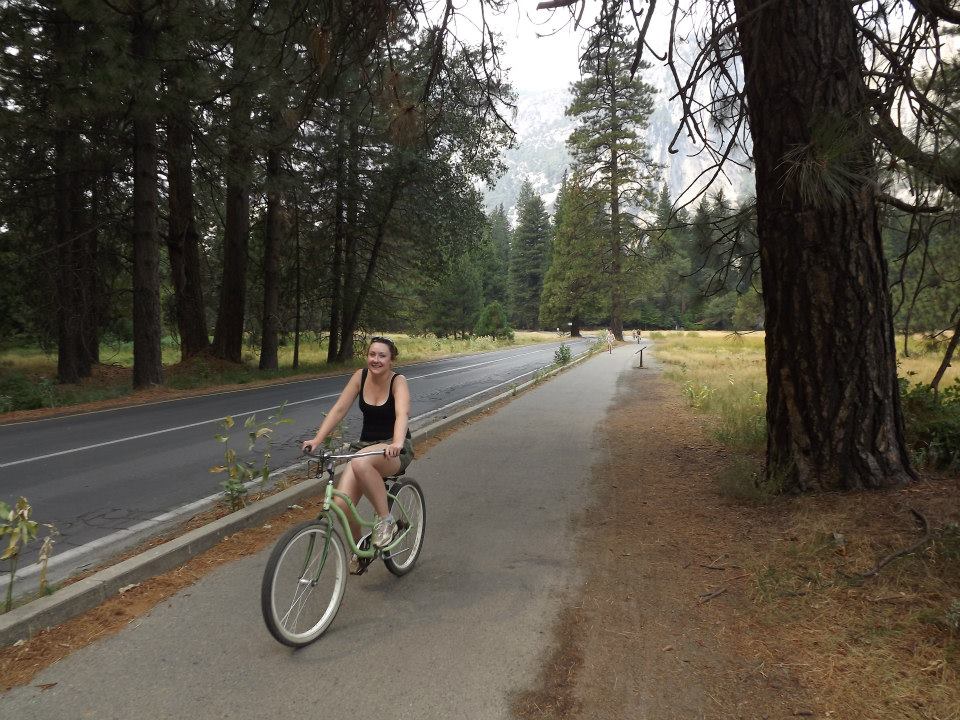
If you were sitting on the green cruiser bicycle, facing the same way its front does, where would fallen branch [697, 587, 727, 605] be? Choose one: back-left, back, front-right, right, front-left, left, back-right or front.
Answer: back-left

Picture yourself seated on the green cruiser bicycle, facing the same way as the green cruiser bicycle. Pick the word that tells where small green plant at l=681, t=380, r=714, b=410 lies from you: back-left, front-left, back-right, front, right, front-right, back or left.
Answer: back

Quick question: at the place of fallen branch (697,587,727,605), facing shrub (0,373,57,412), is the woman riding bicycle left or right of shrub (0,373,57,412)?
left

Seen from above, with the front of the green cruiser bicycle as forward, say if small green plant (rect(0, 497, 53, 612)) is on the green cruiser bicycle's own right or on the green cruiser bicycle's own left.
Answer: on the green cruiser bicycle's own right

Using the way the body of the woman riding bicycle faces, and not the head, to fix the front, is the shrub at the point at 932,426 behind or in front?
behind

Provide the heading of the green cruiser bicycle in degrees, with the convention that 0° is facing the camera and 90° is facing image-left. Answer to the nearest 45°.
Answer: approximately 45°

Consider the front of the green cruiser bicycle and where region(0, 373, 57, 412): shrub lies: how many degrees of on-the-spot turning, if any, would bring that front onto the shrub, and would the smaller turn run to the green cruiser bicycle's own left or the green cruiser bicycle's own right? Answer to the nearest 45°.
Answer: approximately 90° to the green cruiser bicycle's own right

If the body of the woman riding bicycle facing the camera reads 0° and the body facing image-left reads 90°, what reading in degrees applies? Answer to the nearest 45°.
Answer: approximately 45°

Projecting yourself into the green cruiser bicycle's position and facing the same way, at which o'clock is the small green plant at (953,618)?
The small green plant is roughly at 8 o'clock from the green cruiser bicycle.
